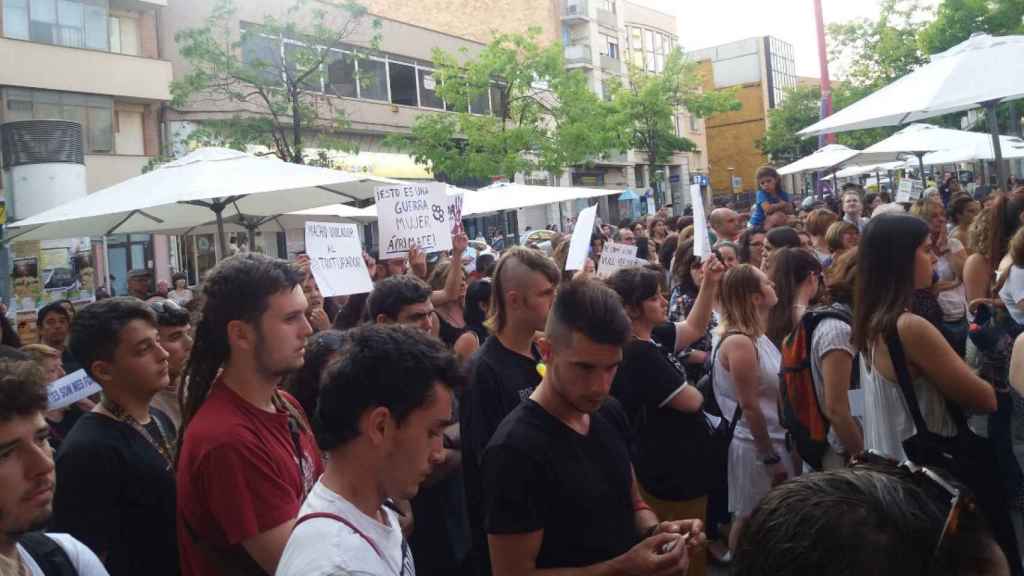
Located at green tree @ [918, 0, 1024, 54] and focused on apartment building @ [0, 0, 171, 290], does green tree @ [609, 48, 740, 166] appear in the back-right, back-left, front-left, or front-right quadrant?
front-right

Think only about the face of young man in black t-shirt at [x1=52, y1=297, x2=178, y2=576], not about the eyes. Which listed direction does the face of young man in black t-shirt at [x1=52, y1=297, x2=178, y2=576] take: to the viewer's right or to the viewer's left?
to the viewer's right

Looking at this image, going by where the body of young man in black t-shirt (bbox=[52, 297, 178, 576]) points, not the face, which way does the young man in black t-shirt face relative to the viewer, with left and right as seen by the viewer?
facing the viewer and to the right of the viewer

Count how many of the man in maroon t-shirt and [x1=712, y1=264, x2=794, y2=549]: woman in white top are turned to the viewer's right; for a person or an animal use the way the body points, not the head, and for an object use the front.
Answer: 2

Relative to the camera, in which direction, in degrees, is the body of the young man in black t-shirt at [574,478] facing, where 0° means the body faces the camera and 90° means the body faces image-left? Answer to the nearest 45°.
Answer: approximately 315°

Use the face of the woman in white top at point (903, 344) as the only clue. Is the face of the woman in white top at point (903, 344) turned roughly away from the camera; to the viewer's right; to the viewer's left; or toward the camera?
to the viewer's right

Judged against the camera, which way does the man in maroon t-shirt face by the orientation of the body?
to the viewer's right

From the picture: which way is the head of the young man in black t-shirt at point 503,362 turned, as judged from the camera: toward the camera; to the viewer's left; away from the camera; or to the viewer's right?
to the viewer's right

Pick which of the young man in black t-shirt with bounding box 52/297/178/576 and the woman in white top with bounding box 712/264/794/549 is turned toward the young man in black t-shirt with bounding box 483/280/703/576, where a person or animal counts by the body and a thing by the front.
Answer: the young man in black t-shirt with bounding box 52/297/178/576

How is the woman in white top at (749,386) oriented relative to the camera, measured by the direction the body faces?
to the viewer's right

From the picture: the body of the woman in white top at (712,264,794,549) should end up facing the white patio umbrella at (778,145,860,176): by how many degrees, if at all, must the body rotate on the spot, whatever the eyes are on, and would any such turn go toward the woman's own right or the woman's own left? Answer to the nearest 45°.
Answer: approximately 90° to the woman's own left
